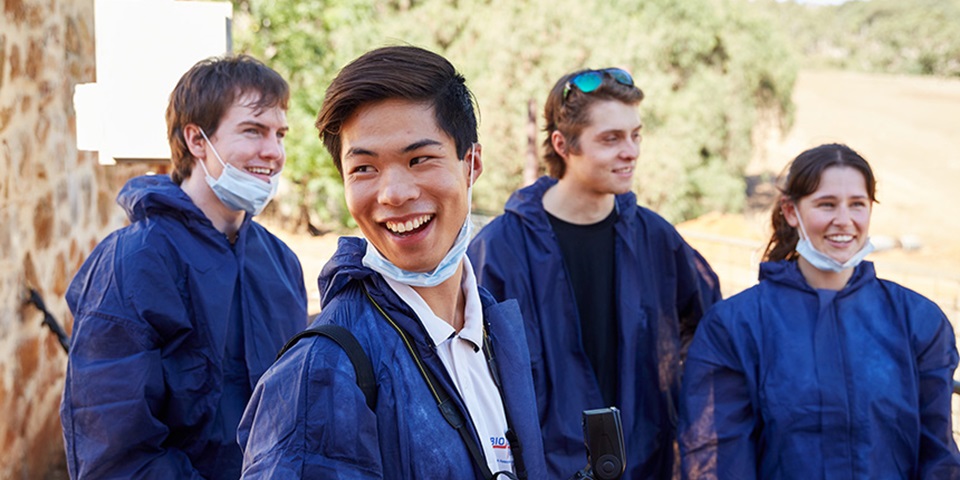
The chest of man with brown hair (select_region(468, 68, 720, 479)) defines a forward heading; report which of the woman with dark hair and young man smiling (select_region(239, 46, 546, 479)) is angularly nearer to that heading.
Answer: the young man smiling

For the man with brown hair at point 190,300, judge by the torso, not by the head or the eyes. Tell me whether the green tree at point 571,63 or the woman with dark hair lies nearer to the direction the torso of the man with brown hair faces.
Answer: the woman with dark hair

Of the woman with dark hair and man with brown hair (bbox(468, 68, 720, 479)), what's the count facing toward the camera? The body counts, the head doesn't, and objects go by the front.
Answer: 2

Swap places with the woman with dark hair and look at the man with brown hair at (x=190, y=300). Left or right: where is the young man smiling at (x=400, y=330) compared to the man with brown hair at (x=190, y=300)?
left

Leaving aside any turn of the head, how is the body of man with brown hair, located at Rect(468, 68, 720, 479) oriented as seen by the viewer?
toward the camera

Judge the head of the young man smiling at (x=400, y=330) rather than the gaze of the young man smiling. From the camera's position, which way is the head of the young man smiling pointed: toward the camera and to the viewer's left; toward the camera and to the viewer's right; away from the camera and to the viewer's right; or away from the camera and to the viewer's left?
toward the camera and to the viewer's right

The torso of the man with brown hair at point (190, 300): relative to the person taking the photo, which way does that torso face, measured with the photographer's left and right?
facing the viewer and to the right of the viewer

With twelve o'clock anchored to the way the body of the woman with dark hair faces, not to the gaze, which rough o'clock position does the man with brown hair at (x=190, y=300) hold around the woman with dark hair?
The man with brown hair is roughly at 2 o'clock from the woman with dark hair.

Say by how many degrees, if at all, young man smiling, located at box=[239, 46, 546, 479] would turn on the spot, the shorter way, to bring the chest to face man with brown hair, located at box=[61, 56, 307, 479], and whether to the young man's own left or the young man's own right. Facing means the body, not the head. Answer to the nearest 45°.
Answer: approximately 180°

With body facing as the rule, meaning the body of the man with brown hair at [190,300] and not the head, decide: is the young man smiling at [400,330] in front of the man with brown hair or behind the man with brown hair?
in front

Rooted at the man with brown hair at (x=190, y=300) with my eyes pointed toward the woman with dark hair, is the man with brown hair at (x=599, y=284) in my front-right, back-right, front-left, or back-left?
front-left

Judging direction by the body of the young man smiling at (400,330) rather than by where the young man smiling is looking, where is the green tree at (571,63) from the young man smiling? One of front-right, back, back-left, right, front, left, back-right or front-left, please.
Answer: back-left
